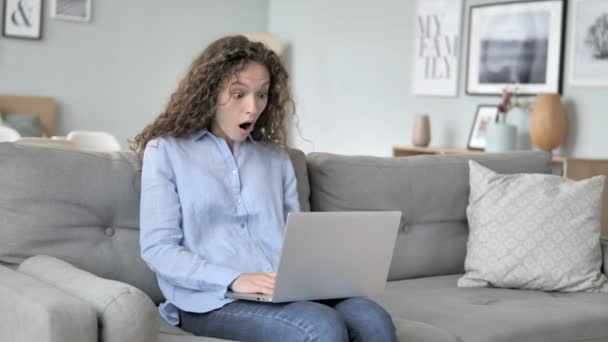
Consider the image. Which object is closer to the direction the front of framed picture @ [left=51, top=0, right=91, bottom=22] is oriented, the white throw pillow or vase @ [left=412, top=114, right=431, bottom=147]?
the white throw pillow

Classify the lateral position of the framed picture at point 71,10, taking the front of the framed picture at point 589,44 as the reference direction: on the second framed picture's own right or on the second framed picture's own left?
on the second framed picture's own right

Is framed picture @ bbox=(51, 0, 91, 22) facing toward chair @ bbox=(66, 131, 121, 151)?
yes

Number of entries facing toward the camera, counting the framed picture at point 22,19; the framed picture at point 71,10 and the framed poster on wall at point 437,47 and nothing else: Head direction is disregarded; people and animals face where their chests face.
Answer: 3

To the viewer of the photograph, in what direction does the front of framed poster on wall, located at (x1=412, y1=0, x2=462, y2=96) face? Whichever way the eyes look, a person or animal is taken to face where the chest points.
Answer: facing the viewer

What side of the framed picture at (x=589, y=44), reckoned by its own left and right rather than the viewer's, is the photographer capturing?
front

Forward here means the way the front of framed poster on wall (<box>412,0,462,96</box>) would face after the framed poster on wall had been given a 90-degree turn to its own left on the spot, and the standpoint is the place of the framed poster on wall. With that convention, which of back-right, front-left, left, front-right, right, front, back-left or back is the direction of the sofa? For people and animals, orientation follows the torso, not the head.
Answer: right

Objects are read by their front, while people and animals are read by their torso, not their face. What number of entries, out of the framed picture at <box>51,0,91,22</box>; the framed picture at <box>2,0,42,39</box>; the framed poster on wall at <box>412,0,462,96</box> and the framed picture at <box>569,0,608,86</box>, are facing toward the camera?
4

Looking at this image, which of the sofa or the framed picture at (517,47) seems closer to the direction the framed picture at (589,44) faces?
the sofa

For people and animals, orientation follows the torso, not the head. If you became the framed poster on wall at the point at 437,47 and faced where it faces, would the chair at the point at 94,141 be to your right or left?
on your right

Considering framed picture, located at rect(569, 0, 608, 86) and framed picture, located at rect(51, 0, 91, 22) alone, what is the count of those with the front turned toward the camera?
2

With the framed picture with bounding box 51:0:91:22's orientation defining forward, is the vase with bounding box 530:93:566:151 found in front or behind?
in front

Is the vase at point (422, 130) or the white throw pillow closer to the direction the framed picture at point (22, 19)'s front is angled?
the white throw pillow

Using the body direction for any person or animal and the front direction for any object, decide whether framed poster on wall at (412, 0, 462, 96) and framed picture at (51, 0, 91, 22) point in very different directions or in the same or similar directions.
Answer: same or similar directions

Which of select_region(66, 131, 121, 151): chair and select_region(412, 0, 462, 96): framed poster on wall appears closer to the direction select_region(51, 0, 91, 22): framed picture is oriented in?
the chair

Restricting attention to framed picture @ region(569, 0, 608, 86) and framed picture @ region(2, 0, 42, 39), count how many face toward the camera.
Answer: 2
